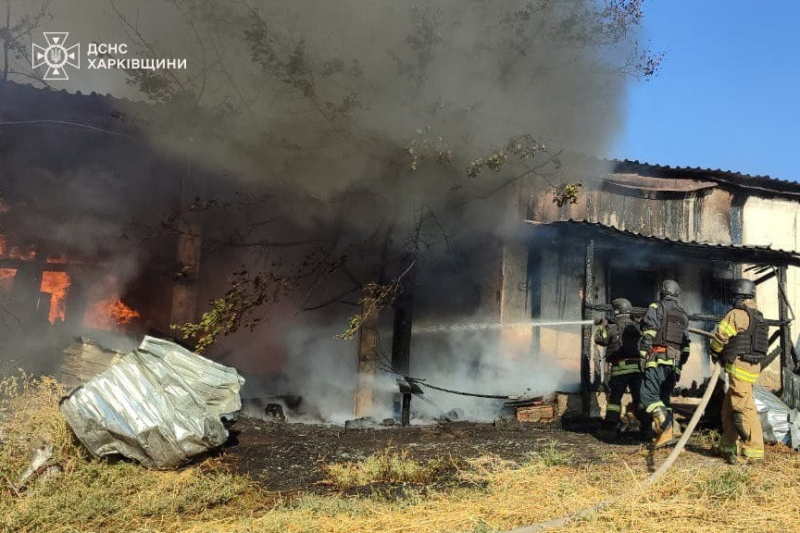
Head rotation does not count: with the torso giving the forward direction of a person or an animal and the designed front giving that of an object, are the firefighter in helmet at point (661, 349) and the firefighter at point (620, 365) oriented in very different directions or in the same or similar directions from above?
same or similar directions

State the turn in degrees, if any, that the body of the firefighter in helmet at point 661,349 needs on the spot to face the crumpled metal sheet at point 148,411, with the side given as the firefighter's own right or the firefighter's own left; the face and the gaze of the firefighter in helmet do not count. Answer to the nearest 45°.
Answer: approximately 90° to the firefighter's own left

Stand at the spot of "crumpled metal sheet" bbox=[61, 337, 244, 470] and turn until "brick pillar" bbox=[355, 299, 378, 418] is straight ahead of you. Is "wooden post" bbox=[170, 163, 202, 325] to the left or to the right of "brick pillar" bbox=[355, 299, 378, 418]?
left

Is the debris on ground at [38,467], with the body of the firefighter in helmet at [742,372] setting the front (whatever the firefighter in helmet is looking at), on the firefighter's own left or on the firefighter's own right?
on the firefighter's own left

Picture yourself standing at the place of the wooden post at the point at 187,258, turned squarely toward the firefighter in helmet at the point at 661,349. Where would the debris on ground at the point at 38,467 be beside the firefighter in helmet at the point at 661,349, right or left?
right

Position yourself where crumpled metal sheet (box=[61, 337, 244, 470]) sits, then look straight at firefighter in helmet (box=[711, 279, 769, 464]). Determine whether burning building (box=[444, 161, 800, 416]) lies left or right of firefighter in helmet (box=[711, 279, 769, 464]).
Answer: left

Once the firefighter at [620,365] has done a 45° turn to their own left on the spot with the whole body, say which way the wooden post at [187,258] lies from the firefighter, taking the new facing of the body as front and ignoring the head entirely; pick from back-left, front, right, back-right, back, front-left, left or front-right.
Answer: front

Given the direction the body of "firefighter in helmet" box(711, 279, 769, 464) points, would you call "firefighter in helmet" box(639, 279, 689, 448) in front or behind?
in front

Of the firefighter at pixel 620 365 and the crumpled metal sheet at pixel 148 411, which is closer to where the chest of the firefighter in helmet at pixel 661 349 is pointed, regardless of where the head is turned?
the firefighter

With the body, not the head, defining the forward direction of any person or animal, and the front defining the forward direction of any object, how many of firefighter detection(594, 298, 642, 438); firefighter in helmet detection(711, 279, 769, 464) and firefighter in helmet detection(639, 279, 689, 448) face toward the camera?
0

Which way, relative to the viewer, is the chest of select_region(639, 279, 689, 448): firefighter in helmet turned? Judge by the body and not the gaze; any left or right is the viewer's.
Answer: facing away from the viewer and to the left of the viewer

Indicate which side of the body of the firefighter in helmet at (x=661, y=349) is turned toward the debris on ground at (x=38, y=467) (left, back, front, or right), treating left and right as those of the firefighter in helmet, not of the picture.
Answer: left

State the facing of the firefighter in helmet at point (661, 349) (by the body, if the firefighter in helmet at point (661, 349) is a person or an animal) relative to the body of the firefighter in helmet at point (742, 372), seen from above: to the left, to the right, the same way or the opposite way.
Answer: the same way
